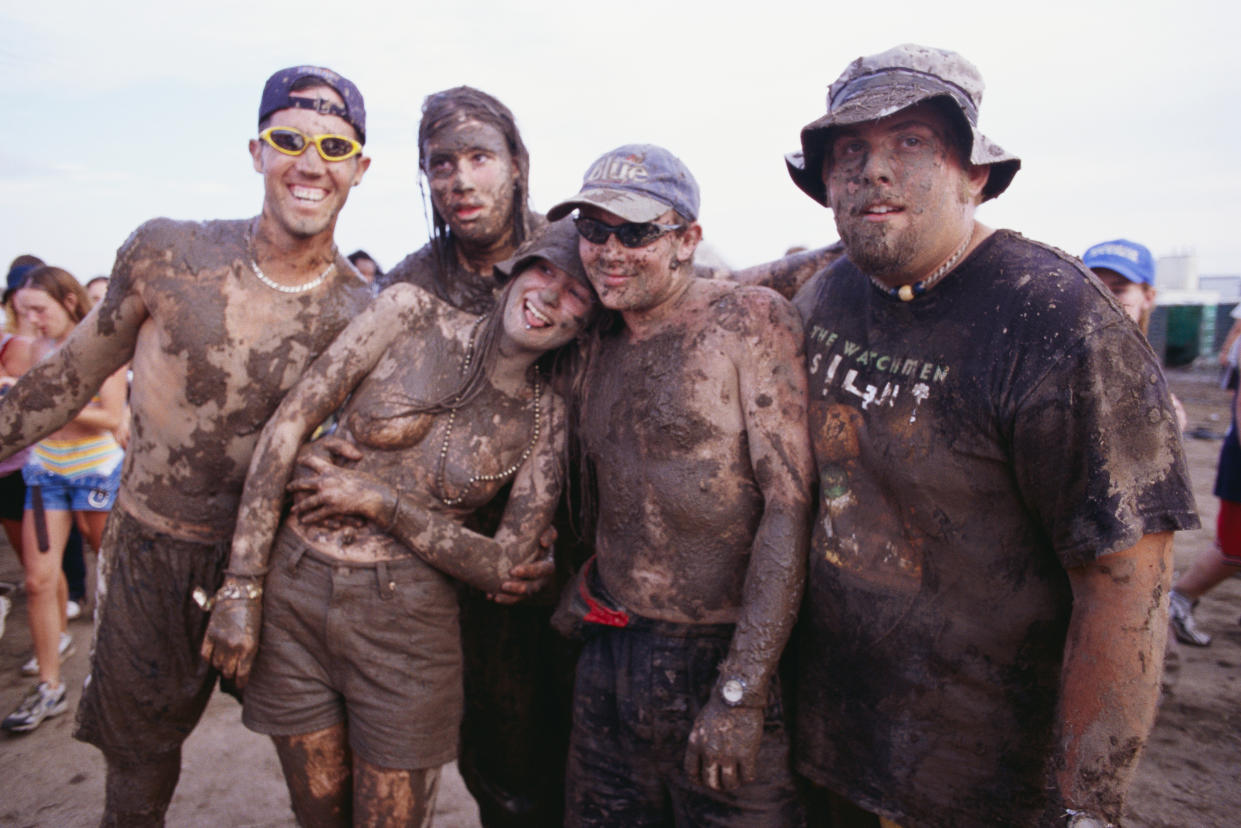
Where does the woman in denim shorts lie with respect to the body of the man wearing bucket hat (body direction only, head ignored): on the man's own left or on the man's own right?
on the man's own right

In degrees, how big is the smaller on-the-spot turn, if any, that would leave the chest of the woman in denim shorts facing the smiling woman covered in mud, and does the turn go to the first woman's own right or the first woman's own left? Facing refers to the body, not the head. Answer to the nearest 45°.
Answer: approximately 45° to the first woman's own left

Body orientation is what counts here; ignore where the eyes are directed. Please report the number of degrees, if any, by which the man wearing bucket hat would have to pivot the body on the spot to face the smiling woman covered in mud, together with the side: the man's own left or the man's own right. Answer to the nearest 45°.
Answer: approximately 45° to the man's own right
